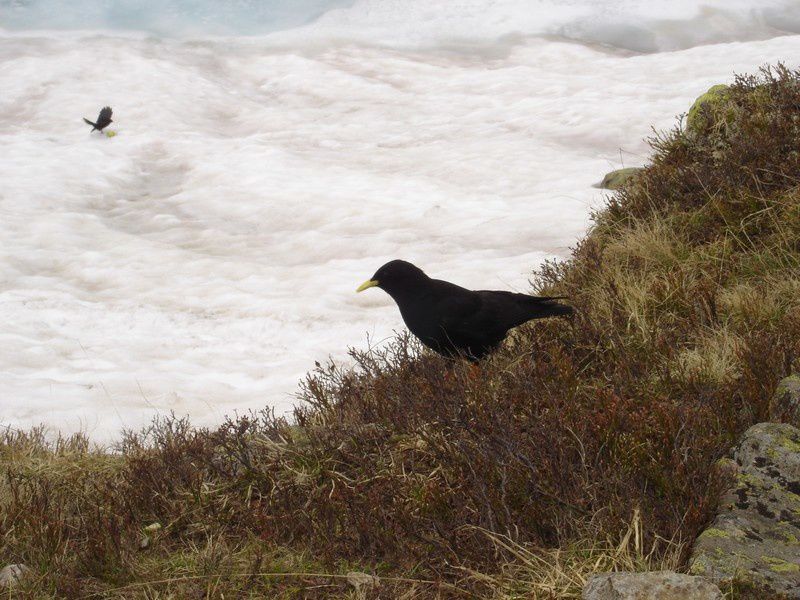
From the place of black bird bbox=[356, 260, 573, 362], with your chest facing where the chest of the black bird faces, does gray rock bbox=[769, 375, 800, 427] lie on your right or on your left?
on your left

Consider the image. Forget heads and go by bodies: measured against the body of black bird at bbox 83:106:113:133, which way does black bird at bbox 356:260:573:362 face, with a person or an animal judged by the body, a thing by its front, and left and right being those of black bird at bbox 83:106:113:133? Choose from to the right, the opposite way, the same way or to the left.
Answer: the opposite way

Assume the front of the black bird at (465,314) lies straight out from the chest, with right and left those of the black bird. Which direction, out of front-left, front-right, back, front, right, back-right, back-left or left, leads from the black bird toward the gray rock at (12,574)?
front-left

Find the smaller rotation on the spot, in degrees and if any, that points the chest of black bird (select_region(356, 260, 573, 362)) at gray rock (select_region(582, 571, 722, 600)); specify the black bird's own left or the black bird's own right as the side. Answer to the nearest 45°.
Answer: approximately 90° to the black bird's own left

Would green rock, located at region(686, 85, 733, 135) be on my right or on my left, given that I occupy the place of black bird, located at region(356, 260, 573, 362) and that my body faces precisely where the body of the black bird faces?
on my right

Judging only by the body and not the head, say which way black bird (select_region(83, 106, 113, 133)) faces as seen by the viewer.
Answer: to the viewer's right

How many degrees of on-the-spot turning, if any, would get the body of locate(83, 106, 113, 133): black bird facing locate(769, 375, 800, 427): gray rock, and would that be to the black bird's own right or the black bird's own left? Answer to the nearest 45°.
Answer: approximately 90° to the black bird's own right

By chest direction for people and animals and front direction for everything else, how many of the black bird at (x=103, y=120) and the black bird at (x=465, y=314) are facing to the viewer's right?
1

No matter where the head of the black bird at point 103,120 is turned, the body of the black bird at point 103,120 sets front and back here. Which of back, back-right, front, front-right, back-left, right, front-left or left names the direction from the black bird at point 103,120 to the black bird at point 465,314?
right

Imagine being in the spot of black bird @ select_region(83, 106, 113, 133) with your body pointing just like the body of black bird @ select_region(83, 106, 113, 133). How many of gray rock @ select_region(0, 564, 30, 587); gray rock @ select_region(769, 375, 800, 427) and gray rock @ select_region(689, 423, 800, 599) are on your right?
3

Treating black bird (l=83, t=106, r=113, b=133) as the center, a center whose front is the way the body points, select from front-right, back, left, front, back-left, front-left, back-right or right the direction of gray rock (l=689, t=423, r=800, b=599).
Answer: right

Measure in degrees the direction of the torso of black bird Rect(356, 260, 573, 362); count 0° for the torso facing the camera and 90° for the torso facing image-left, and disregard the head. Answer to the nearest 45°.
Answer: approximately 90°
